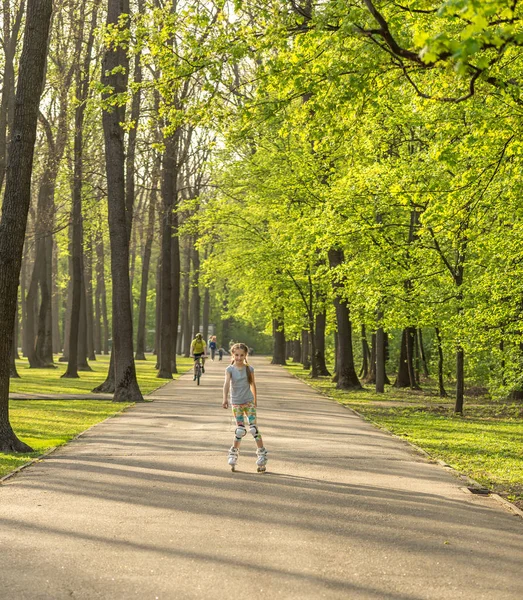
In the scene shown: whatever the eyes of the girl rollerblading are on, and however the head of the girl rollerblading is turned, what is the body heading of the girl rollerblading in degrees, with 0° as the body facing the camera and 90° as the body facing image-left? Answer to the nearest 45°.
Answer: approximately 0°

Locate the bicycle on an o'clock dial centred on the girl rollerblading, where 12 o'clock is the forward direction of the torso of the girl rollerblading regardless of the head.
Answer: The bicycle is roughly at 6 o'clock from the girl rollerblading.

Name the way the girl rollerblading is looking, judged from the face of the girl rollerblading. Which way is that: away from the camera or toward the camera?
toward the camera
